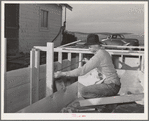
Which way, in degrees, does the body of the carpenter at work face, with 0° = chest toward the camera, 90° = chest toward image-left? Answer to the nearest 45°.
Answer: approximately 90°
